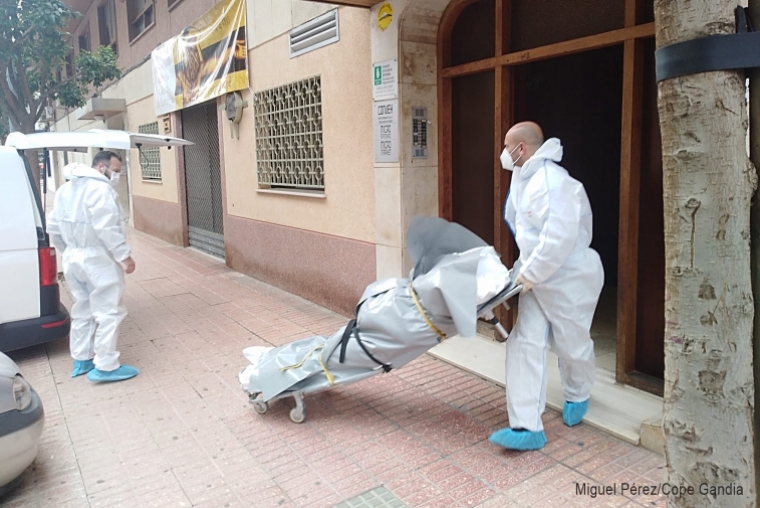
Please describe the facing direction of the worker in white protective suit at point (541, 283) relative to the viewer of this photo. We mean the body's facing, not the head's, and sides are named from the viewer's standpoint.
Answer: facing to the left of the viewer

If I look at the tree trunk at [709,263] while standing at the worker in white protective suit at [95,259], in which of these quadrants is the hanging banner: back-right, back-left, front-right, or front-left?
back-left

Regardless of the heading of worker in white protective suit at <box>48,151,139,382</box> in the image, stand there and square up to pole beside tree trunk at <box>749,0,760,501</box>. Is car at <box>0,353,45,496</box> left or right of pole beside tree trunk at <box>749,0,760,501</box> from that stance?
right

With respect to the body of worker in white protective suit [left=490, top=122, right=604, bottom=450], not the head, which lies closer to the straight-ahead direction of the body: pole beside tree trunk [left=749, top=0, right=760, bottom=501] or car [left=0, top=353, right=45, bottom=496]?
the car

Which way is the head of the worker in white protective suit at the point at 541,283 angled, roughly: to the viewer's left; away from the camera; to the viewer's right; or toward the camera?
to the viewer's left

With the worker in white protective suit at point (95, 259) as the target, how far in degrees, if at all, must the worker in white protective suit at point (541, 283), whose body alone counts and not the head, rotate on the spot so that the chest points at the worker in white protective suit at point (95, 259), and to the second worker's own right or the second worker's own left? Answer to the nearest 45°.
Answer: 0° — they already face them
